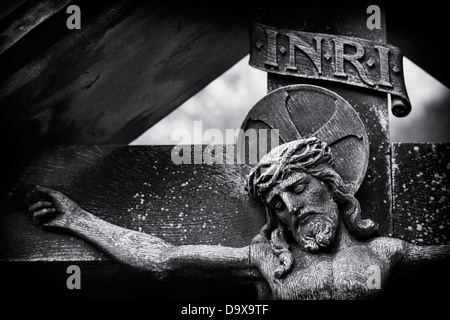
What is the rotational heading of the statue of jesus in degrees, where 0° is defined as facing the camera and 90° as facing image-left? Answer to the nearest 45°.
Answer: approximately 0°
